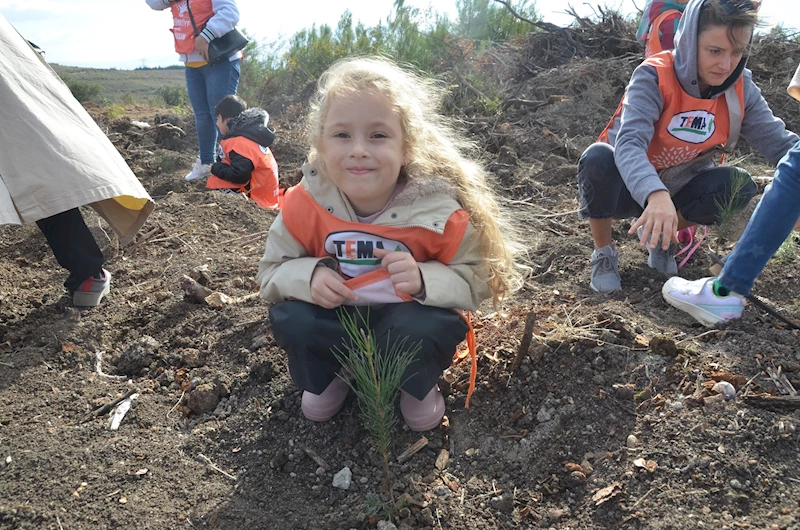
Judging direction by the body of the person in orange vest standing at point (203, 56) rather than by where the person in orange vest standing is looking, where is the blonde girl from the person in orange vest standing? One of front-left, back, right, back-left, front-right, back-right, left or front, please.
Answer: front-left

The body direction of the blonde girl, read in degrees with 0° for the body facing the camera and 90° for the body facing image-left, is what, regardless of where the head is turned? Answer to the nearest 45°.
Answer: approximately 0°

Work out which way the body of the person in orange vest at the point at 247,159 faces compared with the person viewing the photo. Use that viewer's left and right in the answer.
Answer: facing away from the viewer and to the left of the viewer

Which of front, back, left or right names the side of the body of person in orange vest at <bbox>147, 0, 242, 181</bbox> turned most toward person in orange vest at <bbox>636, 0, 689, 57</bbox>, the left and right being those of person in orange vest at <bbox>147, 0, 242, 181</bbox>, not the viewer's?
left

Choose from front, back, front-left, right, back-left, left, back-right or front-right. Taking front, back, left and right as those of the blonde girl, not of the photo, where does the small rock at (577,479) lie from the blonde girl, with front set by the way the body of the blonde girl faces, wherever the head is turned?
front-left

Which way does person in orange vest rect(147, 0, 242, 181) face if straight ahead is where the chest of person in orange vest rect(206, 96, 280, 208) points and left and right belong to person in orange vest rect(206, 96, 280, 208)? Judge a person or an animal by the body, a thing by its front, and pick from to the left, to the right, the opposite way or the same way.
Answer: to the left

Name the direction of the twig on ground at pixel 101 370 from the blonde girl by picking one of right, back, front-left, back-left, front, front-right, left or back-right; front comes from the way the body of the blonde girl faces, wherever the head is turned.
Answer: right

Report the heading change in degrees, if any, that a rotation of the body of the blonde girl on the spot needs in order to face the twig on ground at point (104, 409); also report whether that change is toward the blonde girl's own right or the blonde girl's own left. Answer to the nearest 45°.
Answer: approximately 90° to the blonde girl's own right

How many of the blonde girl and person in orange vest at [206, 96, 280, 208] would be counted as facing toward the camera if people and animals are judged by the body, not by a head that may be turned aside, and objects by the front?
1

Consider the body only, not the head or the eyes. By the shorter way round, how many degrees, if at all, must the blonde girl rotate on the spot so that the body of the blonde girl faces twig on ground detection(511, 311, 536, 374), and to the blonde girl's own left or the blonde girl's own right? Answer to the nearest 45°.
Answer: approximately 90° to the blonde girl's own left

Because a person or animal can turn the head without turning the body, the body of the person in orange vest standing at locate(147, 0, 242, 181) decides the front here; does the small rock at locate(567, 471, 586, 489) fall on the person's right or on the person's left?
on the person's left

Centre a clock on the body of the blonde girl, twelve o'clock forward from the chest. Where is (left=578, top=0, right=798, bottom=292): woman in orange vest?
The woman in orange vest is roughly at 8 o'clock from the blonde girl.

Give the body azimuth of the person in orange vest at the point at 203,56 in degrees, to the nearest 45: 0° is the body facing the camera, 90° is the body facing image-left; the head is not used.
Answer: approximately 45°
